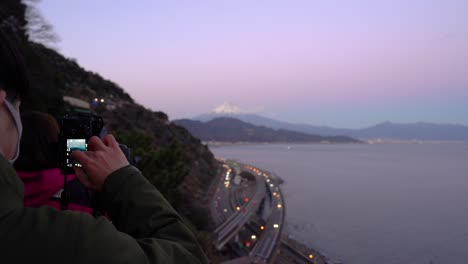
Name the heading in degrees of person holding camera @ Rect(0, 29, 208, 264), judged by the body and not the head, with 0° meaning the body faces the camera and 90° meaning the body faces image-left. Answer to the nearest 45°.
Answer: approximately 225°

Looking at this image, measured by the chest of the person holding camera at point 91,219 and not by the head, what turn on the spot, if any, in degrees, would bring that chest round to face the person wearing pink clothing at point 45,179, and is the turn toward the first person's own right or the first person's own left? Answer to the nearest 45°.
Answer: approximately 45° to the first person's own left
